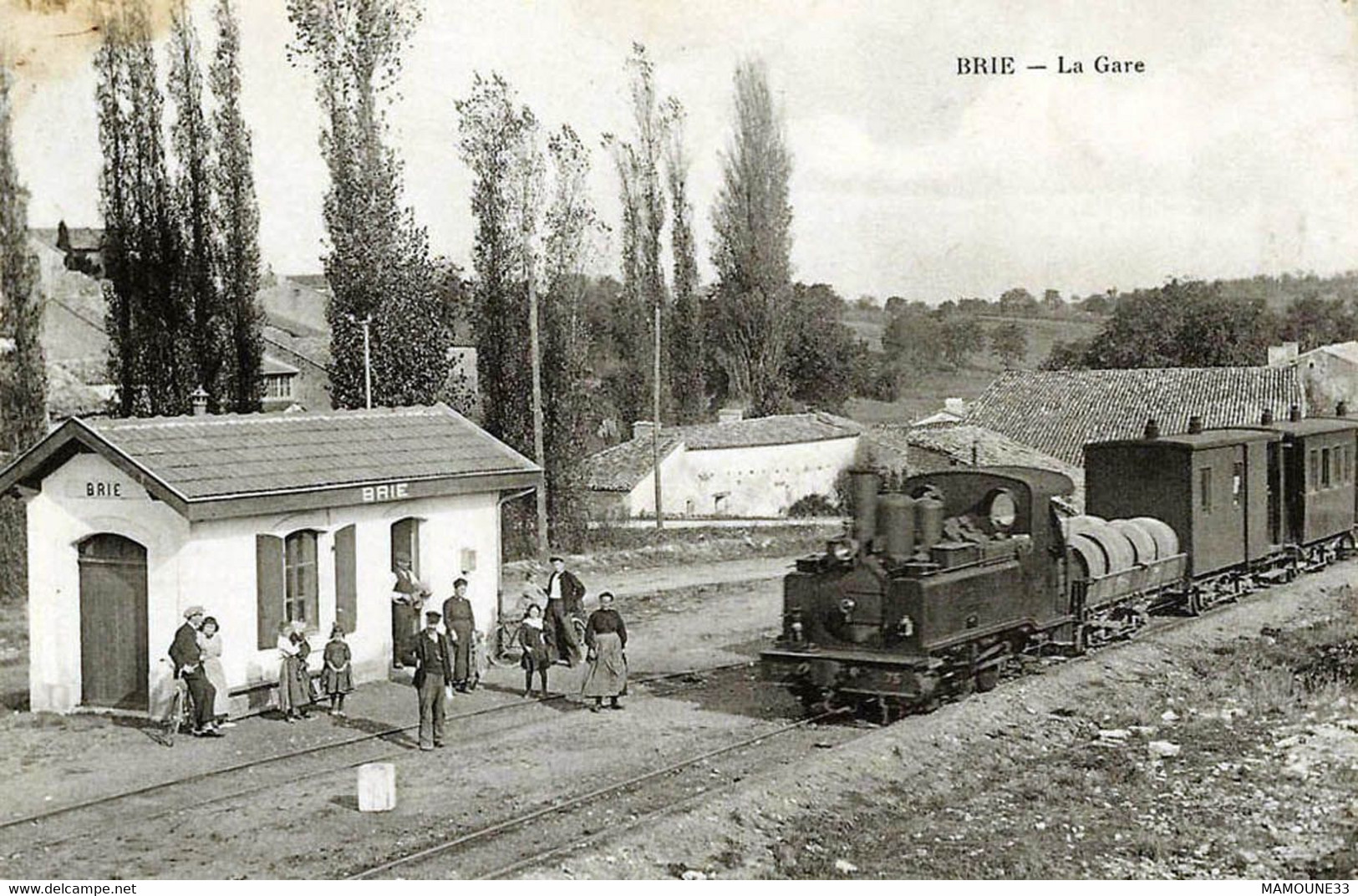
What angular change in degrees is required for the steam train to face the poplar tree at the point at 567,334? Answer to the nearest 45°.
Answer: approximately 90° to its right

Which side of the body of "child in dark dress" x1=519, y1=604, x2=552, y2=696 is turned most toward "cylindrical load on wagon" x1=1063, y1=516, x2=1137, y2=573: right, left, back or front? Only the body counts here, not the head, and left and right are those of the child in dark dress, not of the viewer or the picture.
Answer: left

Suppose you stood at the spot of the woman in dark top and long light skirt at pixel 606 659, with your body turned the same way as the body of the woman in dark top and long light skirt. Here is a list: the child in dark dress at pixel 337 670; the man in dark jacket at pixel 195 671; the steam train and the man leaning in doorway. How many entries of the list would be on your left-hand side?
1

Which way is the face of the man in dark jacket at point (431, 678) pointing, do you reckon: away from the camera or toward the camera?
toward the camera

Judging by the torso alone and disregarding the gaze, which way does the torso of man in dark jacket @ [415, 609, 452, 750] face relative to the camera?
toward the camera

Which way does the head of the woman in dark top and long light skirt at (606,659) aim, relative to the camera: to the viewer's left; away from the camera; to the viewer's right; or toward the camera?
toward the camera

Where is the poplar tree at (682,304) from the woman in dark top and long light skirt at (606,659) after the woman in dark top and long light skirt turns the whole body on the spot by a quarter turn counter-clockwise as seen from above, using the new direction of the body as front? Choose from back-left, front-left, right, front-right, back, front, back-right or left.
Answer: left

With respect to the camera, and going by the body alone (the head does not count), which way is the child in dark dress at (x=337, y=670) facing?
toward the camera

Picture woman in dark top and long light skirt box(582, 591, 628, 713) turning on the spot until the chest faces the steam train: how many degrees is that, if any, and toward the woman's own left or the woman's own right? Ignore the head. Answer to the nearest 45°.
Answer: approximately 90° to the woman's own left

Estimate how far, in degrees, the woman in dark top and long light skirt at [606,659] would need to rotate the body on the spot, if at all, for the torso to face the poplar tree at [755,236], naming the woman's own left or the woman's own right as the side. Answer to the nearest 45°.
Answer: approximately 180°

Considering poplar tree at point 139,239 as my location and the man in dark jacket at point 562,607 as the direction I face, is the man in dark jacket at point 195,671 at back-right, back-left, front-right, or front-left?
front-right

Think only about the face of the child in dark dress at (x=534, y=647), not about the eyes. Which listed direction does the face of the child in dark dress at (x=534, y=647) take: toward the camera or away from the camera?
toward the camera

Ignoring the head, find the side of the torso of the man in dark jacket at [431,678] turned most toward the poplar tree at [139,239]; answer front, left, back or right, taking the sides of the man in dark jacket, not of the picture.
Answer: back

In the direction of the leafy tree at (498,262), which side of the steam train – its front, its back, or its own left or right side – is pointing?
right

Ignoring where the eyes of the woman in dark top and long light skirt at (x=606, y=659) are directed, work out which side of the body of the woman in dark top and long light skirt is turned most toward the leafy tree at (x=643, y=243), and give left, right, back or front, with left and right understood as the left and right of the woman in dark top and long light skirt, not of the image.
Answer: back
